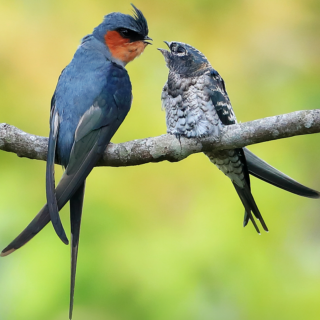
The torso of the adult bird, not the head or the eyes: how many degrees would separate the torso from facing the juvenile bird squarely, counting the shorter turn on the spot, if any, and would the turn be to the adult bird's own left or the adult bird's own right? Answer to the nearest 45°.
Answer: approximately 45° to the adult bird's own right

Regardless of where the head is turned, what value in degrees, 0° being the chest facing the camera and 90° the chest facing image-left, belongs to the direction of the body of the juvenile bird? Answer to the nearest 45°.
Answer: approximately 45°

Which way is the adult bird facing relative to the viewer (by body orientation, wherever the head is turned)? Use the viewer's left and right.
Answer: facing away from the viewer and to the right of the viewer

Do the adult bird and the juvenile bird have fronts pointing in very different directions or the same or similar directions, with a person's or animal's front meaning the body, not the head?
very different directions
